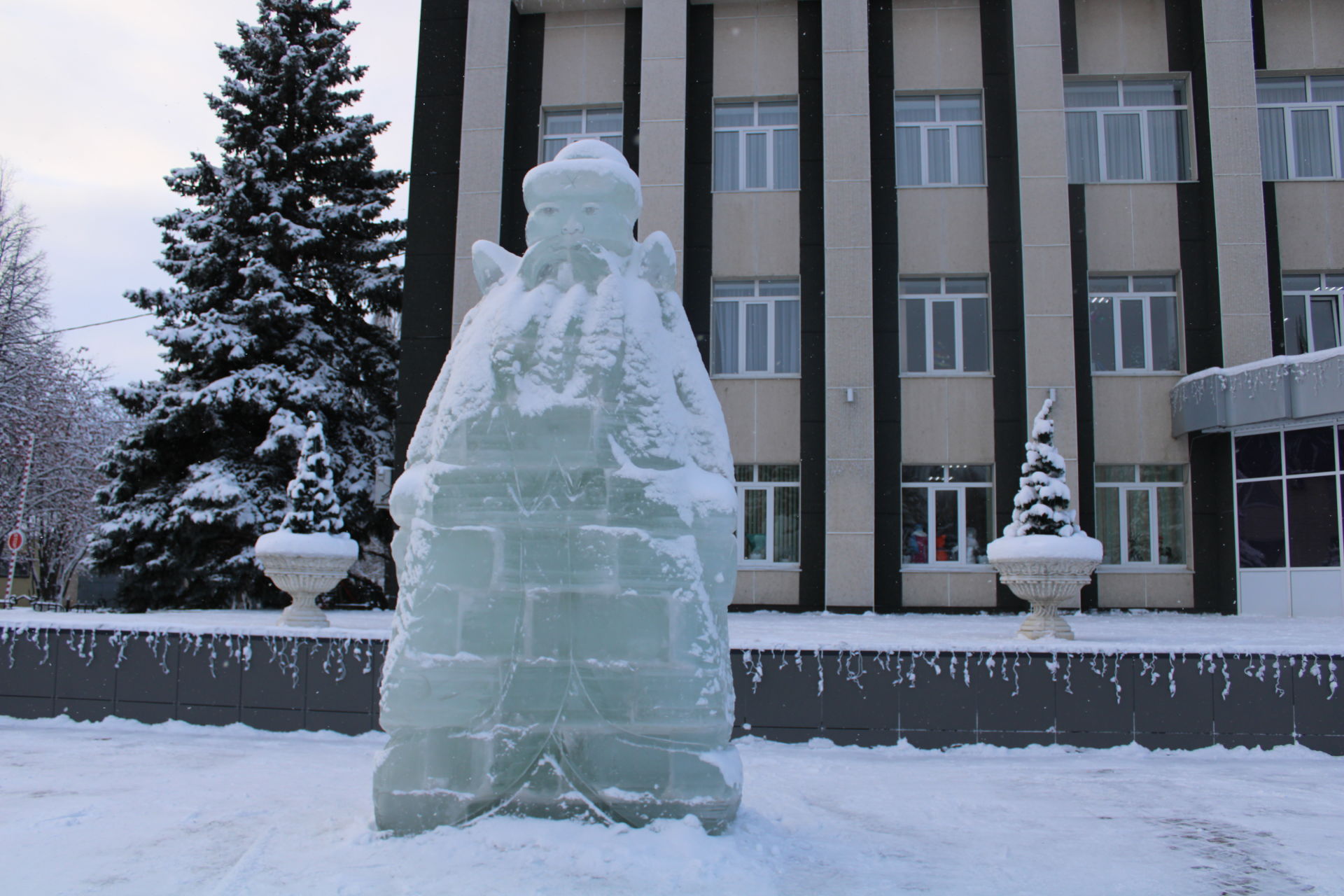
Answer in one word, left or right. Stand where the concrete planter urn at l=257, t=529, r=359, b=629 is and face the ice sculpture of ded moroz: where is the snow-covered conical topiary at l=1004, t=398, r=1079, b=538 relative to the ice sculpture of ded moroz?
left

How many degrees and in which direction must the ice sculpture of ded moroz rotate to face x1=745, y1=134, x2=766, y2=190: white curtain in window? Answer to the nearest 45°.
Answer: approximately 180°

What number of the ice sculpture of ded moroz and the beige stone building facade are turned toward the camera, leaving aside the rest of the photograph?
2

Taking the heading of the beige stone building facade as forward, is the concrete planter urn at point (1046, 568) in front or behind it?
in front

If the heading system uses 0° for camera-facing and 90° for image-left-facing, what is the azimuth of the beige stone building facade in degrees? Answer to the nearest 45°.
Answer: approximately 0°

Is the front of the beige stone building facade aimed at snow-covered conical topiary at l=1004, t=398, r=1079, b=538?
yes

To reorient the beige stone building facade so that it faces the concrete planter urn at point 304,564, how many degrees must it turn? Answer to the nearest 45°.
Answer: approximately 45° to its right

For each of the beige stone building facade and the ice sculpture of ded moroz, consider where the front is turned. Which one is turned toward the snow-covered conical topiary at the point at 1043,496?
the beige stone building facade

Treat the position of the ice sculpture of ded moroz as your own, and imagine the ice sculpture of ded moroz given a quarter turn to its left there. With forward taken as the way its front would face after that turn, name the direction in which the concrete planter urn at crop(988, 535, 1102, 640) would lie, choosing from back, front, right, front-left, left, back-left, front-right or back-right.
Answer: front-left

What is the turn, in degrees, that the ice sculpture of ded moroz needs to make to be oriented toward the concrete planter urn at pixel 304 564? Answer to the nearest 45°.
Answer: approximately 180°

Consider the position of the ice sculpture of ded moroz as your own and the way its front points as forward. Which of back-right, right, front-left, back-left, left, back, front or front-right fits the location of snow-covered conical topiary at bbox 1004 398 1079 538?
back-left

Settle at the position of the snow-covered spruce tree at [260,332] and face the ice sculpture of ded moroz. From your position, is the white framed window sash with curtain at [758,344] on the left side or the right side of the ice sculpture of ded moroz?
left

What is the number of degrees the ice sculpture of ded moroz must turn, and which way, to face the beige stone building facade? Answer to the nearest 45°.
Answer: approximately 135° to its left

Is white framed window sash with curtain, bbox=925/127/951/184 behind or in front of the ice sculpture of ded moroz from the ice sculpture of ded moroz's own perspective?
behind
